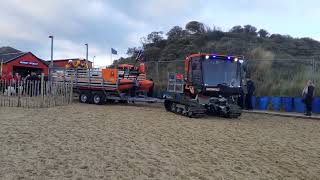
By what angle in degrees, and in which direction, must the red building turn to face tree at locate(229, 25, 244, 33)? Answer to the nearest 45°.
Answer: approximately 90° to its left

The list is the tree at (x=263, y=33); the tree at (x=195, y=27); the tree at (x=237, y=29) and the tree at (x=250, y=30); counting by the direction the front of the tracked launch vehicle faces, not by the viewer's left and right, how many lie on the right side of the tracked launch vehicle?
0

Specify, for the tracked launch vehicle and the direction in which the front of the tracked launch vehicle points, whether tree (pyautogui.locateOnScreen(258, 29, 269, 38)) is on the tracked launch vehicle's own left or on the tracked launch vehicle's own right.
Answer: on the tracked launch vehicle's own left

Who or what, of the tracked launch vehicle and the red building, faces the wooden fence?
the red building

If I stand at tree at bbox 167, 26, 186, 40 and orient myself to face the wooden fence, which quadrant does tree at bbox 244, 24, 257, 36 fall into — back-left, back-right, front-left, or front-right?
back-left

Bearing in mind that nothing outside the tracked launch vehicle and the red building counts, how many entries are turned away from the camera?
0

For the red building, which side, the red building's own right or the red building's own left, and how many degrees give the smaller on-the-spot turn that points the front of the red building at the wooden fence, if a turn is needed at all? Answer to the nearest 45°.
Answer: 0° — it already faces it

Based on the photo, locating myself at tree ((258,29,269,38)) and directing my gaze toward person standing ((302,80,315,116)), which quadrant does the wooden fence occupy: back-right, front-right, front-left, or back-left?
front-right

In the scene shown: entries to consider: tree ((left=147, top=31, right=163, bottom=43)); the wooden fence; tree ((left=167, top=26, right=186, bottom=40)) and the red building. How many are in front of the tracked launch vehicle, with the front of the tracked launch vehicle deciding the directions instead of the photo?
0

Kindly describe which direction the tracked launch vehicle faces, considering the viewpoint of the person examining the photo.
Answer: facing the viewer and to the right of the viewer

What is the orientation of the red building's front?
toward the camera

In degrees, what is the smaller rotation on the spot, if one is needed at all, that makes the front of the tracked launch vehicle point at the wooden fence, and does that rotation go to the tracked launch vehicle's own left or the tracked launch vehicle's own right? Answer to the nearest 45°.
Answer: approximately 135° to the tracked launch vehicle's own right

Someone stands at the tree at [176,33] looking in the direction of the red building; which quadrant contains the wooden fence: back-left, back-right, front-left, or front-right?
front-left

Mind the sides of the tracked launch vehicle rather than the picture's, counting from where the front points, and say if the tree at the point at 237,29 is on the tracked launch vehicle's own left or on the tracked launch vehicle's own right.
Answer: on the tracked launch vehicle's own left

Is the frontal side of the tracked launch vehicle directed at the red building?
no

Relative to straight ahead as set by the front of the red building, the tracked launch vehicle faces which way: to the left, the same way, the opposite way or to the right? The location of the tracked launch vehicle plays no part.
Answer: the same way

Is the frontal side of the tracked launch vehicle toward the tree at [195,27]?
no
